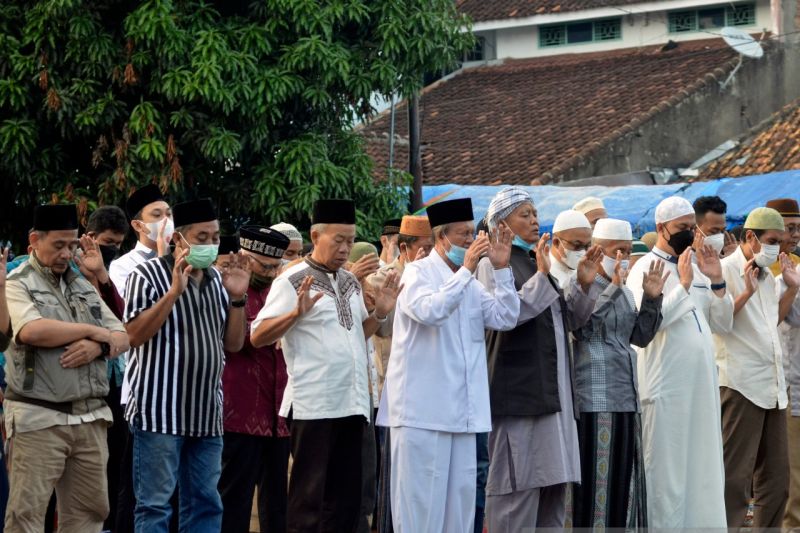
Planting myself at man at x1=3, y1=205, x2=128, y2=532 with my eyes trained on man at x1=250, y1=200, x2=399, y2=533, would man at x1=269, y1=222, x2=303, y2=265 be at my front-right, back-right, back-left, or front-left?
front-left

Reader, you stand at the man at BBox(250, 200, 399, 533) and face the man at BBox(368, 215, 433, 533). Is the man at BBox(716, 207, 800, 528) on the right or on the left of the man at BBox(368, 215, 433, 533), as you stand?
right

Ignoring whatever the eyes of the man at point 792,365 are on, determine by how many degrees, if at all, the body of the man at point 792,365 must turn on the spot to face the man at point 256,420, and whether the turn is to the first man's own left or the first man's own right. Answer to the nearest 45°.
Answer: approximately 90° to the first man's own right

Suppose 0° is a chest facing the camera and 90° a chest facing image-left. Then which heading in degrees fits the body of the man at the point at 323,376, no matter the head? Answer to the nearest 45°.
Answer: approximately 315°

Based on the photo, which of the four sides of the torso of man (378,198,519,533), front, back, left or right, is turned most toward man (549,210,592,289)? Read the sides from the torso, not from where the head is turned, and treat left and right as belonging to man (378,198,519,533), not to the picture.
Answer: left

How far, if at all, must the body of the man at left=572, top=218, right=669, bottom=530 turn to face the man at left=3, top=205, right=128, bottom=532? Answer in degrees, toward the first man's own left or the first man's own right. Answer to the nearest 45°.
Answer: approximately 90° to the first man's own right

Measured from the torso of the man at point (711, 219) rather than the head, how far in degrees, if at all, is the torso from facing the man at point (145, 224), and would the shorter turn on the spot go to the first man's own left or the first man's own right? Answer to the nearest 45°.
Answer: approximately 90° to the first man's own right

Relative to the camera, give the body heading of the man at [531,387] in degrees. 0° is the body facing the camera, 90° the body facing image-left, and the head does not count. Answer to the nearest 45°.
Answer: approximately 315°

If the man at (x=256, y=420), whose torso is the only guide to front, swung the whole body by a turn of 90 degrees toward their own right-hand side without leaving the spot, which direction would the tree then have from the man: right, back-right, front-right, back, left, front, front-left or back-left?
back-right

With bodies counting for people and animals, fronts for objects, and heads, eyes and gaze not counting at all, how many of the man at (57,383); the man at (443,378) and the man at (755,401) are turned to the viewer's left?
0

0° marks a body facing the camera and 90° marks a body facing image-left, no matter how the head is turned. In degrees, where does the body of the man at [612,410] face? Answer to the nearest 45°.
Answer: approximately 315°
